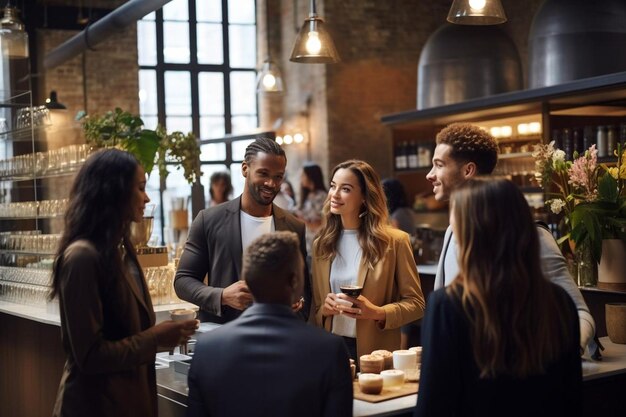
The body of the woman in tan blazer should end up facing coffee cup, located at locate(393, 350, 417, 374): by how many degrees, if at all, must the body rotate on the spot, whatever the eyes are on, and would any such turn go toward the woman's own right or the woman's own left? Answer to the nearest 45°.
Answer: approximately 45° to the woman's own left

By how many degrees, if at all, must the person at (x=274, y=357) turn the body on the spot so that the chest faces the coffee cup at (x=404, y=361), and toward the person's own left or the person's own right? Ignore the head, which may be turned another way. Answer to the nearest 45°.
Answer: approximately 45° to the person's own right

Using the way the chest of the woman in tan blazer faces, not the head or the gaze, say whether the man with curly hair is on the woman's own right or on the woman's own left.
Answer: on the woman's own left

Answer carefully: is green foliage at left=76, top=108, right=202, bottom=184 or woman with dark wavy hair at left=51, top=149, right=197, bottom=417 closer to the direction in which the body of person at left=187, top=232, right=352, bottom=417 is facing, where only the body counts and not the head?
the green foliage

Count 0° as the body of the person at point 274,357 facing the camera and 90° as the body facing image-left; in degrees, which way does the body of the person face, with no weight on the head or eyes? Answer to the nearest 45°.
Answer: approximately 180°

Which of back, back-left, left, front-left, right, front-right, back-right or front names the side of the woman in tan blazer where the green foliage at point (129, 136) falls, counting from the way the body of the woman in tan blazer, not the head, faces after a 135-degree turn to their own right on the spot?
front-left

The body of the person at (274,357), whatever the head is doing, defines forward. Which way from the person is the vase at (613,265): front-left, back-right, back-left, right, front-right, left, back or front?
front-right

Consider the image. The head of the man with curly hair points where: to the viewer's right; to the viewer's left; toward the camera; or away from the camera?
to the viewer's left

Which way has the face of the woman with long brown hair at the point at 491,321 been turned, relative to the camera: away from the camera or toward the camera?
away from the camera

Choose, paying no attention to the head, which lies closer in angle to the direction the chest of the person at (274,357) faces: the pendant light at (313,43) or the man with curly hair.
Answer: the pendant light

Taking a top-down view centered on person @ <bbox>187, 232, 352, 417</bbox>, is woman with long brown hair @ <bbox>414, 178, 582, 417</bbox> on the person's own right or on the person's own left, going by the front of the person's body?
on the person's own right

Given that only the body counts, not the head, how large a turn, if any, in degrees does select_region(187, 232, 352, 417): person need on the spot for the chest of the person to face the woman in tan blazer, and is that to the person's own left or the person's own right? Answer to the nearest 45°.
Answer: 0° — they already face them

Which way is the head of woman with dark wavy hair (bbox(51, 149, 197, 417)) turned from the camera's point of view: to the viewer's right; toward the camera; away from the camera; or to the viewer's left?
to the viewer's right

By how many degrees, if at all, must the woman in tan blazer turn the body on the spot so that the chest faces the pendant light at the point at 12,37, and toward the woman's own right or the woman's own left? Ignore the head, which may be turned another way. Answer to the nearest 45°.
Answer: approximately 90° to the woman's own right

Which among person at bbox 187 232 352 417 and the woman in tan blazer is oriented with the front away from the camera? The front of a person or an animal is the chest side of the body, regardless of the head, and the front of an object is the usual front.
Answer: the person
